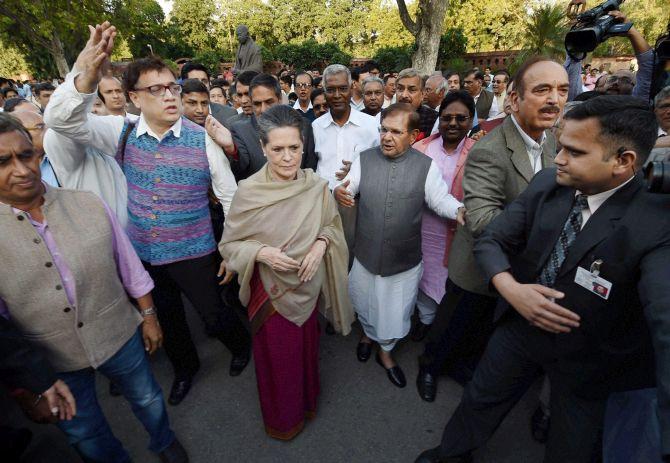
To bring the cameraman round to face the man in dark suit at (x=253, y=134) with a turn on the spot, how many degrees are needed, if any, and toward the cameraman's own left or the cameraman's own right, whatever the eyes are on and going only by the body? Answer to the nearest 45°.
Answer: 0° — they already face them

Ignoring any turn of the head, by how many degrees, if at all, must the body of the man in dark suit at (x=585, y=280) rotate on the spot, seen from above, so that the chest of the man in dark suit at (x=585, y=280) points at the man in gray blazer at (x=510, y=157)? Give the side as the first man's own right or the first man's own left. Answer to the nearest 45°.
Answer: approximately 90° to the first man's own right

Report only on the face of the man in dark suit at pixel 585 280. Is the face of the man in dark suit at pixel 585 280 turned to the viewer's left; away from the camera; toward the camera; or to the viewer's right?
to the viewer's left

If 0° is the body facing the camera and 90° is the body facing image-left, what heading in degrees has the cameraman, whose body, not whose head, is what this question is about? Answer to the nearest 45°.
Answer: approximately 45°

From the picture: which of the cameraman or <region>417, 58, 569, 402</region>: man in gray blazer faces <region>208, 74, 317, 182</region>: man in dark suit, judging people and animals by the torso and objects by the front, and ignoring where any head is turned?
the cameraman

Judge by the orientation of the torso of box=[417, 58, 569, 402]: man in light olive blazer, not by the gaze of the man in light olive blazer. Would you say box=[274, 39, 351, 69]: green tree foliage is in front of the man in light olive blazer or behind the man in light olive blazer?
behind

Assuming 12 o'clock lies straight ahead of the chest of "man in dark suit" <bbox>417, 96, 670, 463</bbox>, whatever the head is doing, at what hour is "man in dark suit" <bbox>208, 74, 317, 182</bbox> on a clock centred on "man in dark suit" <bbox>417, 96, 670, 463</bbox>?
"man in dark suit" <bbox>208, 74, 317, 182</bbox> is roughly at 2 o'clock from "man in dark suit" <bbox>417, 96, 670, 463</bbox>.

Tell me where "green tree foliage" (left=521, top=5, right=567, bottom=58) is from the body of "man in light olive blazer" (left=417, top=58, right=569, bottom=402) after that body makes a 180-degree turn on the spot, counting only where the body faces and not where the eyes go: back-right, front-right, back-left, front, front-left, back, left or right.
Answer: front-right

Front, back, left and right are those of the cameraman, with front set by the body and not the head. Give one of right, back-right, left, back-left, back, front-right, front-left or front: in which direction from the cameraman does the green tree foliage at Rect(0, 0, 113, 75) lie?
front-right

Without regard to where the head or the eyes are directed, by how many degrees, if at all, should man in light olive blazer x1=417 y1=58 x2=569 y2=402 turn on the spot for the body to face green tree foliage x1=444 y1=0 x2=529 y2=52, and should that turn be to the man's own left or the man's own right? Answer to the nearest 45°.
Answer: approximately 135° to the man's own left
